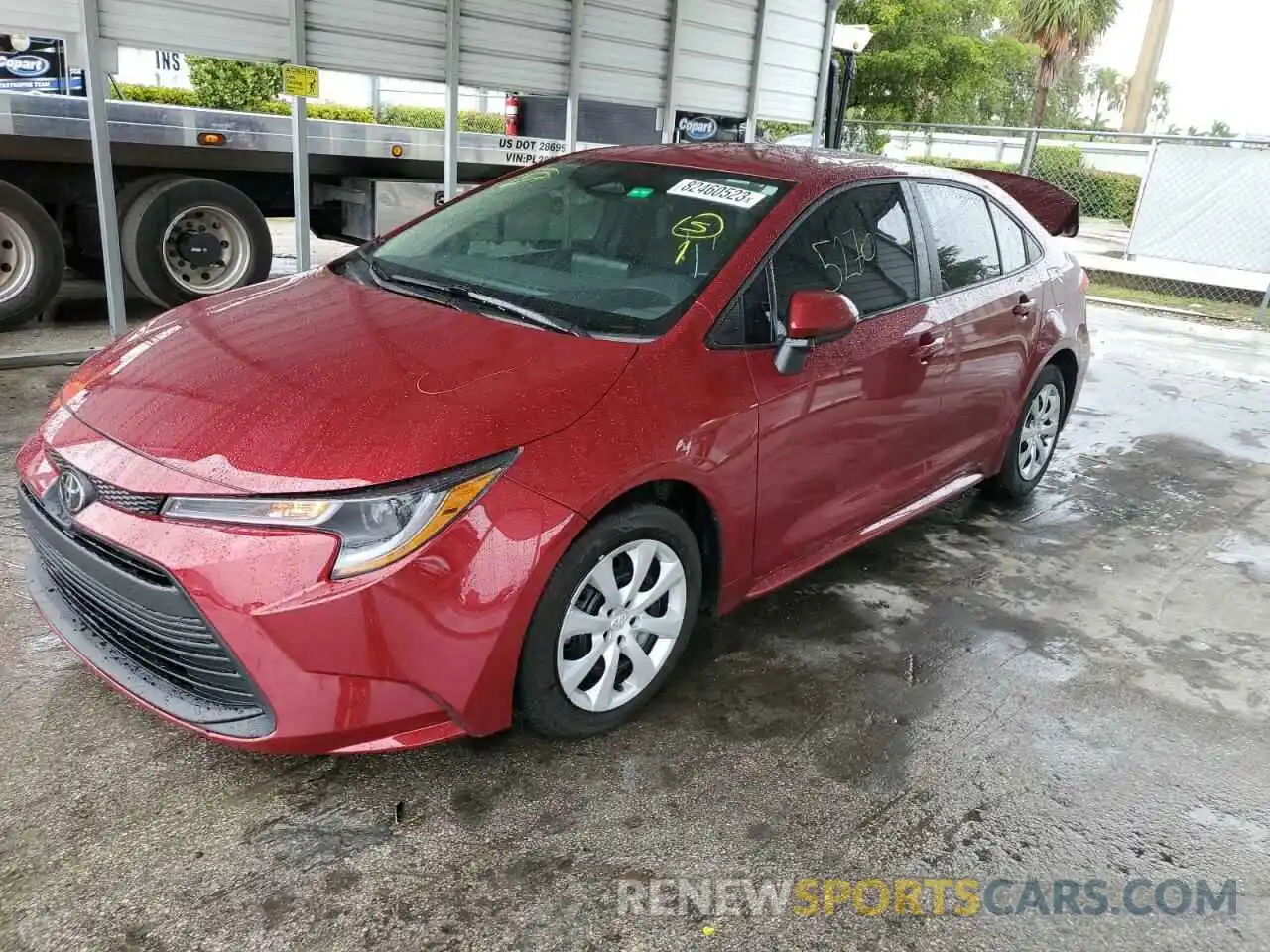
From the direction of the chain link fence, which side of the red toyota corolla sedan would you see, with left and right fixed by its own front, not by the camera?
back

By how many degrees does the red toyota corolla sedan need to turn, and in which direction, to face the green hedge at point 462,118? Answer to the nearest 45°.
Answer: approximately 135° to its right

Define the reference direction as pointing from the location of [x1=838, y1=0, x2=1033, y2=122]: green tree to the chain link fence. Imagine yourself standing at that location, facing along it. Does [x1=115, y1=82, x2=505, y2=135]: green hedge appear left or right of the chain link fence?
right

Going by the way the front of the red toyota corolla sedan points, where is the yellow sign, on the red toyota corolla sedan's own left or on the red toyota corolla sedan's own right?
on the red toyota corolla sedan's own right

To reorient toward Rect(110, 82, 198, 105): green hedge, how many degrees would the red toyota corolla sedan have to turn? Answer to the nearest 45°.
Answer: approximately 90° to its right

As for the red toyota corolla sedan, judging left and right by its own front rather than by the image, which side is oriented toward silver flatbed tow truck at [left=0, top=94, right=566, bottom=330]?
right

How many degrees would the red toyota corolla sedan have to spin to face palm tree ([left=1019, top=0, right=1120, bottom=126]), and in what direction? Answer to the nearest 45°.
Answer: approximately 180°

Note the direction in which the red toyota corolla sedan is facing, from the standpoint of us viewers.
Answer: facing the viewer and to the left of the viewer

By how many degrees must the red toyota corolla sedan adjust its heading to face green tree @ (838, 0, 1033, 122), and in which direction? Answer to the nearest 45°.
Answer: approximately 135° to its right

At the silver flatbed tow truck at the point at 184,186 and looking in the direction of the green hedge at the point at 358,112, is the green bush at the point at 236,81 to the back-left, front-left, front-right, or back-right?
front-left

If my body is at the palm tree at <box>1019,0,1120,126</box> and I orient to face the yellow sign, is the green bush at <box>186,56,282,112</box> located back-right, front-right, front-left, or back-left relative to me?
front-right

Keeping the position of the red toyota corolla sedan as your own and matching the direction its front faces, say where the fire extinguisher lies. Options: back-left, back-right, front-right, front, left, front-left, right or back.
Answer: back-right

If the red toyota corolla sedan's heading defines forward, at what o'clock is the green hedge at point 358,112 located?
The green hedge is roughly at 4 o'clock from the red toyota corolla sedan.
